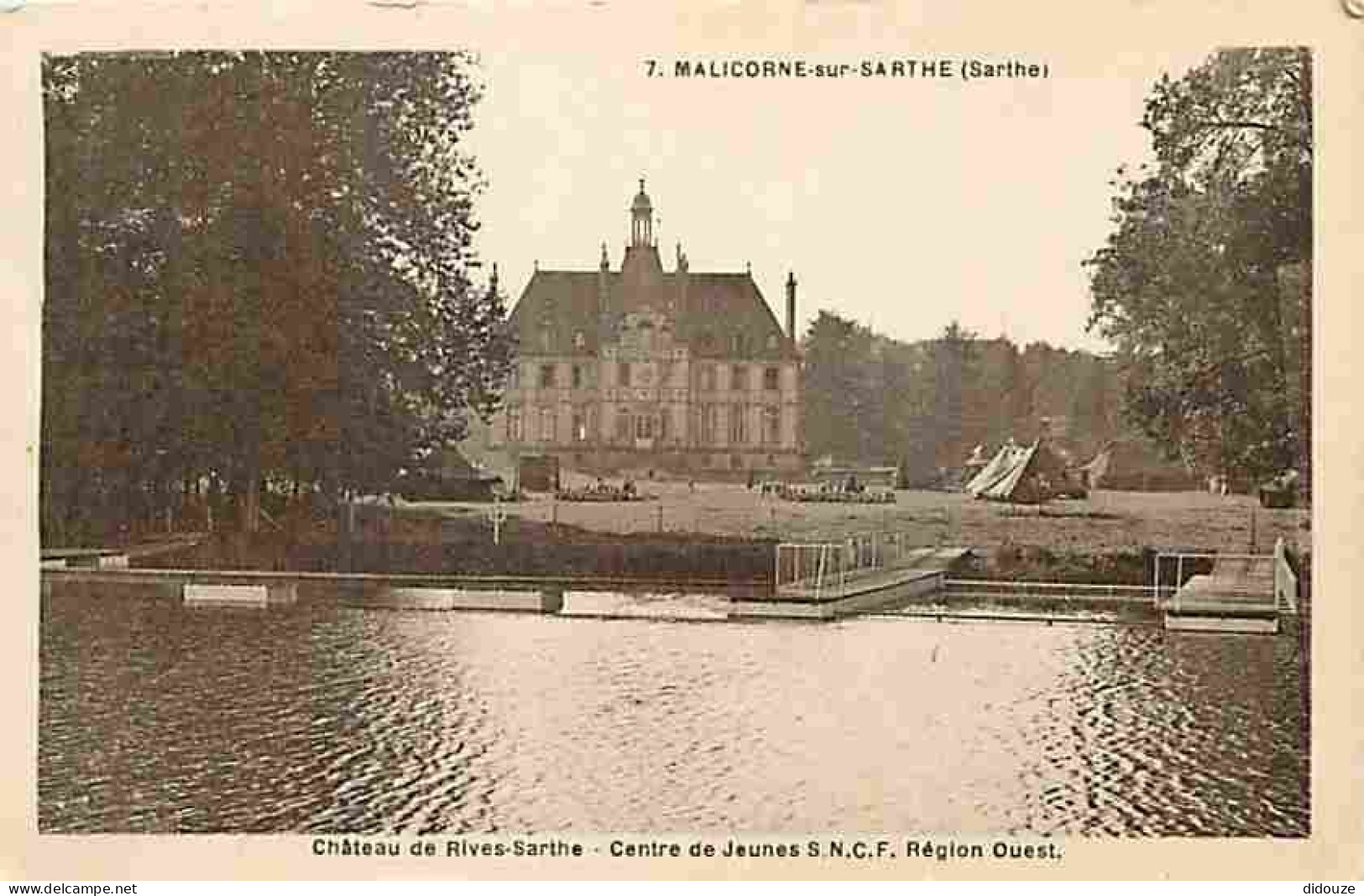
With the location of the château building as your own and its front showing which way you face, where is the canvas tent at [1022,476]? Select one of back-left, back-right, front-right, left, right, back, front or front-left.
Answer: left

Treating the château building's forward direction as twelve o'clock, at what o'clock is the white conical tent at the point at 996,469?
The white conical tent is roughly at 11 o'clock from the château building.

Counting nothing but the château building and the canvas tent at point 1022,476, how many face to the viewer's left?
0

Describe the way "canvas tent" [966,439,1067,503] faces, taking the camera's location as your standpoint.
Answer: facing the viewer and to the right of the viewer

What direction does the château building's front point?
toward the camera
